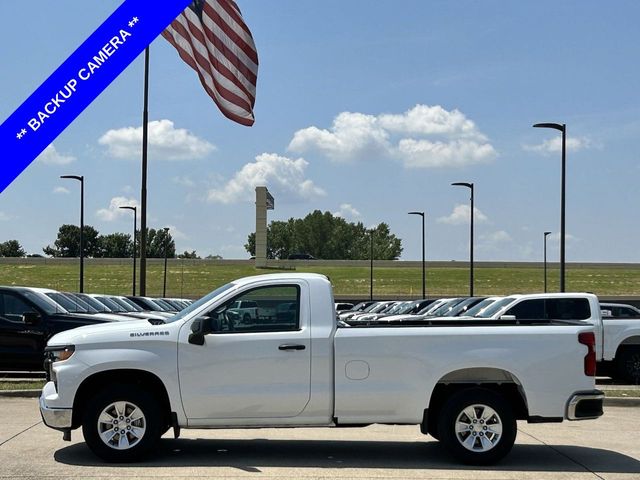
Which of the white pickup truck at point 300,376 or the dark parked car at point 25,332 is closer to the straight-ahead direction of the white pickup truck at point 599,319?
the dark parked car

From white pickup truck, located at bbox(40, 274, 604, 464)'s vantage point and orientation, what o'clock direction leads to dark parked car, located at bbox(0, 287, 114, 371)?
The dark parked car is roughly at 2 o'clock from the white pickup truck.

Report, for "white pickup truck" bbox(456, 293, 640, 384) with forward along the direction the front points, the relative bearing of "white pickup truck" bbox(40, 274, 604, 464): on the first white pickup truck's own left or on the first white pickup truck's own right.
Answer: on the first white pickup truck's own left

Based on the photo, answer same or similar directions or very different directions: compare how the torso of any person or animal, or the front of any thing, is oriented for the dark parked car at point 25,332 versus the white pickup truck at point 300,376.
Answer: very different directions

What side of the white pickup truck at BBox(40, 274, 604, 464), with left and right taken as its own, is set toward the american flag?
right

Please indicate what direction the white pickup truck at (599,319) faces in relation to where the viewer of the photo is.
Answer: facing to the left of the viewer

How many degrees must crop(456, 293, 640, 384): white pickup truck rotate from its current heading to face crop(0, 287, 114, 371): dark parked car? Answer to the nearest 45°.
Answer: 0° — it already faces it

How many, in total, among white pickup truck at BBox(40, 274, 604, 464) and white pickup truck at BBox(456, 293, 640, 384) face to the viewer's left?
2

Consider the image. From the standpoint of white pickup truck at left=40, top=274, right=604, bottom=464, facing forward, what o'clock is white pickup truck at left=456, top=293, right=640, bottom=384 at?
white pickup truck at left=456, top=293, right=640, bottom=384 is roughly at 4 o'clock from white pickup truck at left=40, top=274, right=604, bottom=464.

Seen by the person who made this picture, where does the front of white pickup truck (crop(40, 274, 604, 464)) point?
facing to the left of the viewer
